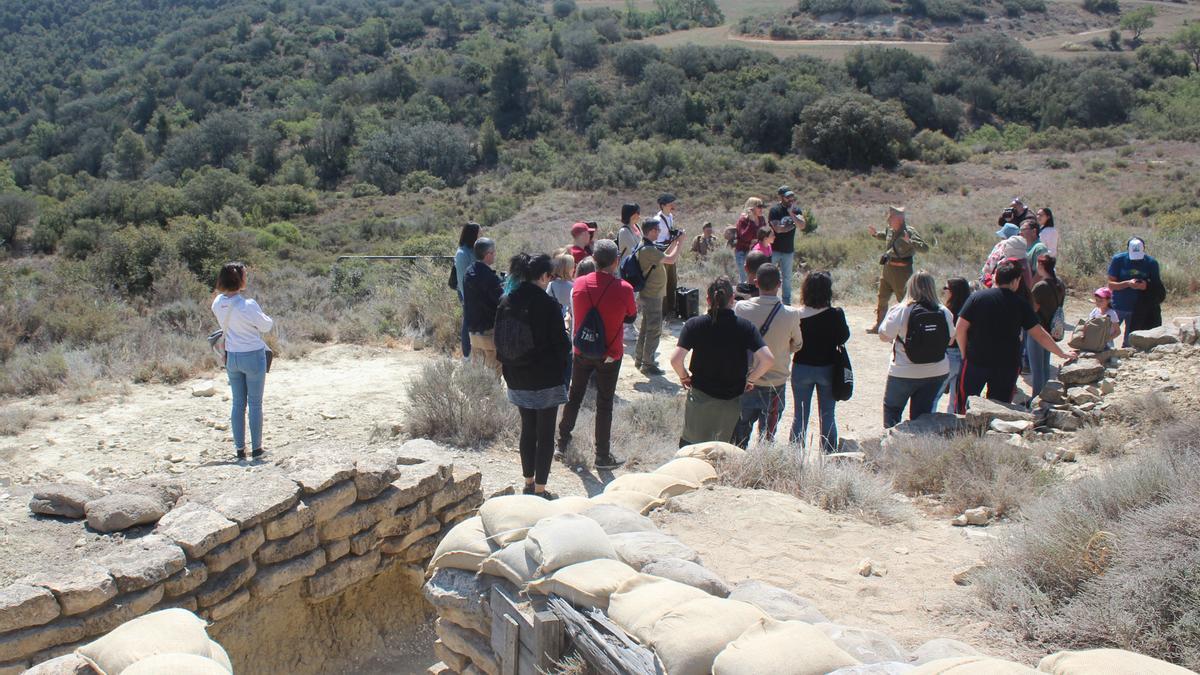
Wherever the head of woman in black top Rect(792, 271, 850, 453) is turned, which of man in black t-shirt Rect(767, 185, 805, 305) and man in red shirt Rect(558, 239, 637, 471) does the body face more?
the man in black t-shirt

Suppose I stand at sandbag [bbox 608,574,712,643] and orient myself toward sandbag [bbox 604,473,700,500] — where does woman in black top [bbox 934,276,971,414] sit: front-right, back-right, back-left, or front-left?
front-right

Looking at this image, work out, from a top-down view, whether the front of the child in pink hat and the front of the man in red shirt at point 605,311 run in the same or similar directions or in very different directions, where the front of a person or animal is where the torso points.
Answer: very different directions

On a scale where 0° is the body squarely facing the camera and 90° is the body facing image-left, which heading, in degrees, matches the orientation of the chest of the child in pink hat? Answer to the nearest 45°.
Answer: approximately 45°

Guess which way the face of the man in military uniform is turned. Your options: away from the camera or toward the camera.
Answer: toward the camera

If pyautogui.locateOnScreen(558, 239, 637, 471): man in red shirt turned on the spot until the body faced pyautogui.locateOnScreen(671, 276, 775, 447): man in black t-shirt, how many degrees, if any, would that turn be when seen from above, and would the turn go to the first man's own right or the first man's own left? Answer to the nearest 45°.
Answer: approximately 90° to the first man's own right

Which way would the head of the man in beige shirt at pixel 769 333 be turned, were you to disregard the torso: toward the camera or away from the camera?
away from the camera

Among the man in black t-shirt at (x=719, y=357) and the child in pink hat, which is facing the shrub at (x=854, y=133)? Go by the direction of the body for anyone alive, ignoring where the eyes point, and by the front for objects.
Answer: the man in black t-shirt

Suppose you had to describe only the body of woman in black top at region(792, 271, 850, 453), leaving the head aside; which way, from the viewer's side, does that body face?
away from the camera

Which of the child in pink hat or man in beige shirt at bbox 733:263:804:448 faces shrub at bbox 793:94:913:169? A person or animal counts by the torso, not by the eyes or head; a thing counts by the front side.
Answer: the man in beige shirt

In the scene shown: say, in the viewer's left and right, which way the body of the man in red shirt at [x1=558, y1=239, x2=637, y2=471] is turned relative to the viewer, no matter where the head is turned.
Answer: facing away from the viewer and to the right of the viewer

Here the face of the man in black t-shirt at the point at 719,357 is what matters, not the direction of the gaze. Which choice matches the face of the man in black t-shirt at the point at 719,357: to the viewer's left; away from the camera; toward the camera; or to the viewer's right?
away from the camera

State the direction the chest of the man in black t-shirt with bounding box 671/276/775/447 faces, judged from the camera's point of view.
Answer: away from the camera

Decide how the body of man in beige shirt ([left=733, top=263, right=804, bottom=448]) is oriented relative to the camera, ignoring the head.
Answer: away from the camera

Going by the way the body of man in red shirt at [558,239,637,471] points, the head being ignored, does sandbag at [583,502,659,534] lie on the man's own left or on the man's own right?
on the man's own right

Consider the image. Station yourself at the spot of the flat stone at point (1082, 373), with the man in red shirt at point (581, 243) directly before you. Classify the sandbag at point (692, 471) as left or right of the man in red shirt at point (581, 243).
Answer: left

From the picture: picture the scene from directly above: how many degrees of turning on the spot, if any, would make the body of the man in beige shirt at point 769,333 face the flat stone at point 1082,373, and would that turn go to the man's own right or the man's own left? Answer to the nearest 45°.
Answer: approximately 45° to the man's own right

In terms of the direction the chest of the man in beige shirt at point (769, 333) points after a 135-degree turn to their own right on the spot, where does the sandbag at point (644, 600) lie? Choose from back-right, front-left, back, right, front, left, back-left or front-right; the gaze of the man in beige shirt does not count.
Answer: front-right
